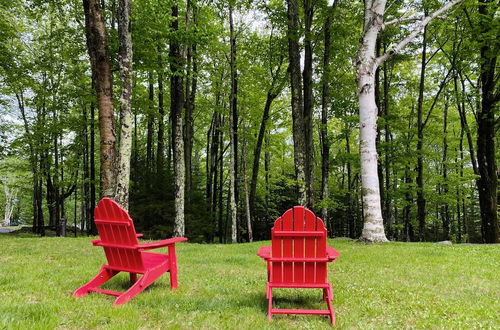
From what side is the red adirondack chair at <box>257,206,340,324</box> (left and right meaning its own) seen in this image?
back

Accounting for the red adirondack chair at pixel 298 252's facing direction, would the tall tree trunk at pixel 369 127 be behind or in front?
in front

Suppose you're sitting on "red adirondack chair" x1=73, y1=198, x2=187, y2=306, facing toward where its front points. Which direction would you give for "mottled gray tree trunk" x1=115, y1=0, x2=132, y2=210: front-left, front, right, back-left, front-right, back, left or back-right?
front-left

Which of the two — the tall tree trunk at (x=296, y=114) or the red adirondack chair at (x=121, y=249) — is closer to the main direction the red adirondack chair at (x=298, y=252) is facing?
the tall tree trunk

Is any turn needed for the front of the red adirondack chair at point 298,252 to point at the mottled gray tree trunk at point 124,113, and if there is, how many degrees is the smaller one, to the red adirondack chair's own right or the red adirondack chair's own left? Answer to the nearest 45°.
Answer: approximately 45° to the red adirondack chair's own left

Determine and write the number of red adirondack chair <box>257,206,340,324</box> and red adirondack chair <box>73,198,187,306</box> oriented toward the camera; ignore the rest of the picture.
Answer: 0

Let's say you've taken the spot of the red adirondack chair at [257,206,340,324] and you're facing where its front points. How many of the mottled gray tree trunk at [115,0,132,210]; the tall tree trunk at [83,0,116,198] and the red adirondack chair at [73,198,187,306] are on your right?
0

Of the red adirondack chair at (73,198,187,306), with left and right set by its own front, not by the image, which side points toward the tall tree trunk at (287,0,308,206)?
front

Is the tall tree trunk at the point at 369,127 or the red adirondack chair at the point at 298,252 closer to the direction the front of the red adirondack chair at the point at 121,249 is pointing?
the tall tree trunk

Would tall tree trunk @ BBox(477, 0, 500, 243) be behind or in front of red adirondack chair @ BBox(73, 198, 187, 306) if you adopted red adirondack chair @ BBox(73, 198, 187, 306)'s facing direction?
in front

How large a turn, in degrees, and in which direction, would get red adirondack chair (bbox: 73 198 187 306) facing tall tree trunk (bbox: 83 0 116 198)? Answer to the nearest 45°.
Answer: approximately 45° to its left

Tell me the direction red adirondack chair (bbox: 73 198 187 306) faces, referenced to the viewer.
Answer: facing away from the viewer and to the right of the viewer

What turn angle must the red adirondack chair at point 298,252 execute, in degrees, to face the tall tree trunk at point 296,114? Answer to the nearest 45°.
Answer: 0° — it already faces it

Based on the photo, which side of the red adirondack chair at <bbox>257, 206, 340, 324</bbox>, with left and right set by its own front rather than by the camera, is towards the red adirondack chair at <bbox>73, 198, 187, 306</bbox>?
left

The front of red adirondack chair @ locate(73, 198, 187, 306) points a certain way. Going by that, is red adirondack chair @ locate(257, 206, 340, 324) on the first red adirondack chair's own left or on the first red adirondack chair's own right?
on the first red adirondack chair's own right

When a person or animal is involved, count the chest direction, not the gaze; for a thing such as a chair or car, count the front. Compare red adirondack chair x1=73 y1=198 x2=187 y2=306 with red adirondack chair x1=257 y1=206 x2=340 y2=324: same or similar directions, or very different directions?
same or similar directions

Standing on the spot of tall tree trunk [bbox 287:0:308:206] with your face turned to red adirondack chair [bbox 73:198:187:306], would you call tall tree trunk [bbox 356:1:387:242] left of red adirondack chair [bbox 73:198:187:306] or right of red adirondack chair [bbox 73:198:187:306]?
left
